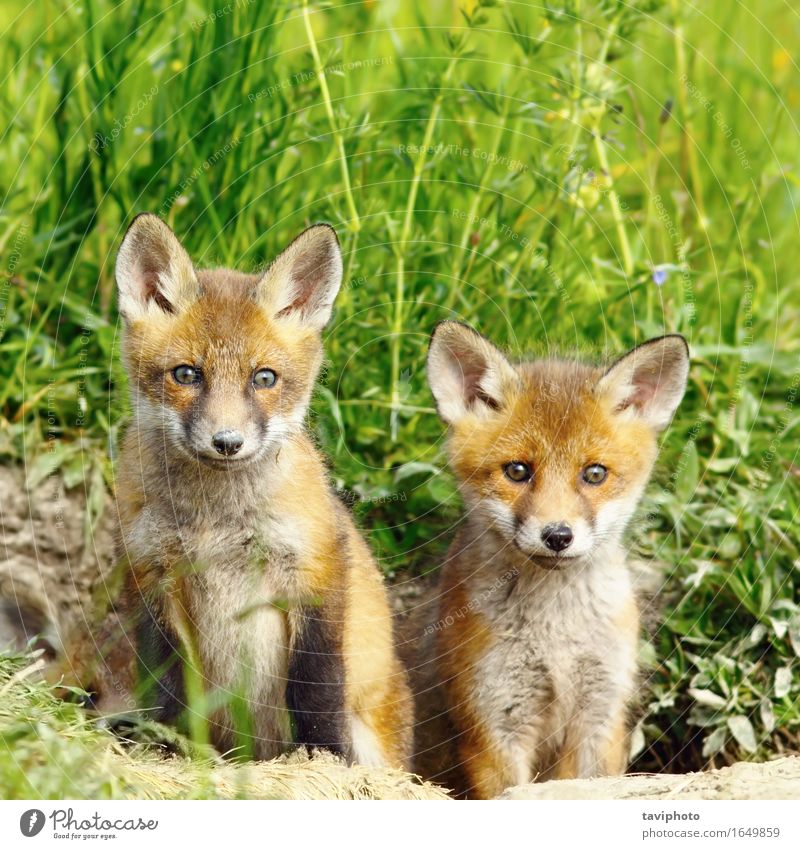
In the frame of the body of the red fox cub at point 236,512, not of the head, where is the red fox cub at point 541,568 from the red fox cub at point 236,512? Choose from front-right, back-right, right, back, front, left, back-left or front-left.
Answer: left

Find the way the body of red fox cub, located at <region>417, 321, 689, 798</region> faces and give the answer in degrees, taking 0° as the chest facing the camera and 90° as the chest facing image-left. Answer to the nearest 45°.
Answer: approximately 0°

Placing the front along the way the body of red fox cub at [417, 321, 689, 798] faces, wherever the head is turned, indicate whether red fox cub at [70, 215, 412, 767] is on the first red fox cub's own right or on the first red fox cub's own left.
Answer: on the first red fox cub's own right

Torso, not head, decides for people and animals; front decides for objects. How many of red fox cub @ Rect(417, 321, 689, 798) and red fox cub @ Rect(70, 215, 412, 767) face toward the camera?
2

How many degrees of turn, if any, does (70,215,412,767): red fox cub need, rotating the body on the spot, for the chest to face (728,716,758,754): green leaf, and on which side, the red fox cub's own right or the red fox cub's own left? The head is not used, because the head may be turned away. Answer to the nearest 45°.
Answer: approximately 90° to the red fox cub's own left
